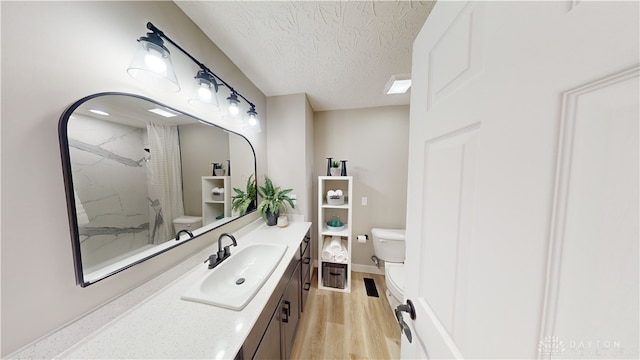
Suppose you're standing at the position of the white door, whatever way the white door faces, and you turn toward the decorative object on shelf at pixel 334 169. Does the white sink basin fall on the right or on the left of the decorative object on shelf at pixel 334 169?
left

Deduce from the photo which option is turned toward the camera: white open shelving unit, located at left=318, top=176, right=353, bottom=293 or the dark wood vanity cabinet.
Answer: the white open shelving unit

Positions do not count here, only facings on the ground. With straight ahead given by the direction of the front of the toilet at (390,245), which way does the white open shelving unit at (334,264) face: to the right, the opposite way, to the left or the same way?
the same way

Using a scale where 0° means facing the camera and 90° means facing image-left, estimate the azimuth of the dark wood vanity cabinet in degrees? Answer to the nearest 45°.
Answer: approximately 270°

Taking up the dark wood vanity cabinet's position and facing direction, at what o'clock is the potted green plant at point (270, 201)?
The potted green plant is roughly at 9 o'clock from the dark wood vanity cabinet.

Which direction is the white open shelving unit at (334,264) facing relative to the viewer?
toward the camera

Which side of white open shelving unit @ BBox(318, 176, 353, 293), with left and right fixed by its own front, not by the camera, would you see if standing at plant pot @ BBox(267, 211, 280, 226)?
right

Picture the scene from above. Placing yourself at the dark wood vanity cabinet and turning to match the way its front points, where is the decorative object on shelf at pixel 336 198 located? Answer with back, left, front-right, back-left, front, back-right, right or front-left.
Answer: front-left

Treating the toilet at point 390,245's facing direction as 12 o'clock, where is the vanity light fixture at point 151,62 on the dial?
The vanity light fixture is roughly at 1 o'clock from the toilet.

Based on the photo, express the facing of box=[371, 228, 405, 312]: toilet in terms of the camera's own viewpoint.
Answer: facing the viewer

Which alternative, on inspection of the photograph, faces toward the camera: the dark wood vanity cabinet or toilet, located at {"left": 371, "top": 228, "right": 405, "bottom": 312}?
the toilet

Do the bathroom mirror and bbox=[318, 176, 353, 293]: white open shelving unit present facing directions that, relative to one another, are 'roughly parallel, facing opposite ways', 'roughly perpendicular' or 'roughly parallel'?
roughly perpendicular

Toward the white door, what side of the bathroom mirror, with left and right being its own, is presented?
front

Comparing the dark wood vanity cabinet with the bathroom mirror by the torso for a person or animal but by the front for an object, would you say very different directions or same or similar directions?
same or similar directions
